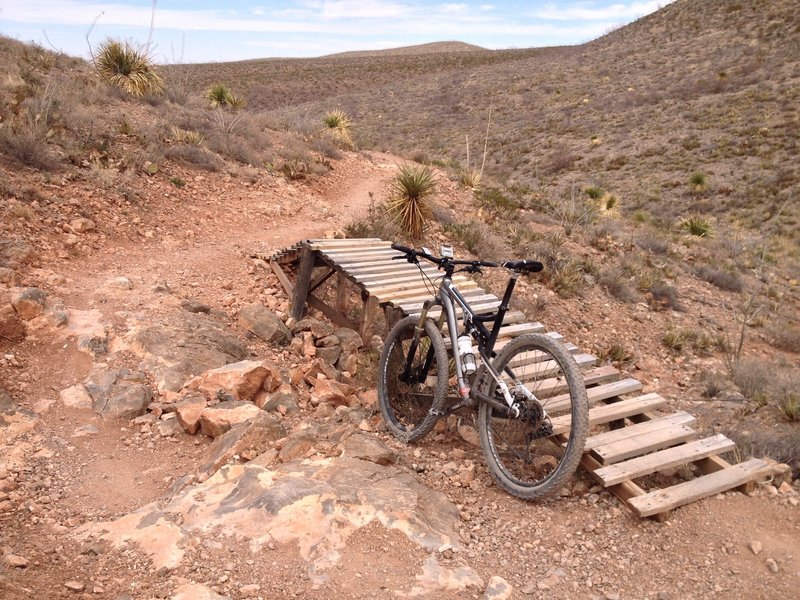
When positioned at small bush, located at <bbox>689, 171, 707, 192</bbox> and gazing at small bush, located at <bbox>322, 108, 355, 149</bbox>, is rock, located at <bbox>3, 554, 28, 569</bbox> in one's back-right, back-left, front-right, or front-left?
front-left

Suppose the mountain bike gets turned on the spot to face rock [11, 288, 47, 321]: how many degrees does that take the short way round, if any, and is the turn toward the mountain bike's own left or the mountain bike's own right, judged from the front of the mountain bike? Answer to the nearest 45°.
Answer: approximately 45° to the mountain bike's own left

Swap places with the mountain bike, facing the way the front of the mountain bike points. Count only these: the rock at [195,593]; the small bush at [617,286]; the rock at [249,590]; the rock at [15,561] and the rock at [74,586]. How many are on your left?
4

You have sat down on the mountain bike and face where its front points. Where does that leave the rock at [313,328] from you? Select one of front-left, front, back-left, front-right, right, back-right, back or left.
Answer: front

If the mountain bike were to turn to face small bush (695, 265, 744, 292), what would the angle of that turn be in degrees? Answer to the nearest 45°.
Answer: approximately 90° to its right

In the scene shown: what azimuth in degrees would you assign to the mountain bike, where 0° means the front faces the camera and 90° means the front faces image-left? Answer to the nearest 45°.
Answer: approximately 135°

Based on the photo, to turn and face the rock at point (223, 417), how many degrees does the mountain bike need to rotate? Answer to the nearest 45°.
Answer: approximately 45° to its left

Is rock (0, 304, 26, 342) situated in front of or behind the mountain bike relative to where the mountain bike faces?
in front

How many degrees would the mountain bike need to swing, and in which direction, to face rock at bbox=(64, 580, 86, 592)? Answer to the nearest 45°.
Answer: approximately 90° to its left

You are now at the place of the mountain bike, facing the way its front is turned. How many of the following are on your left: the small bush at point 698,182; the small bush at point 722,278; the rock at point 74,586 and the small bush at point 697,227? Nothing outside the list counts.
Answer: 1

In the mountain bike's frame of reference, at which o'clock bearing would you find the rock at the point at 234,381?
The rock is roughly at 11 o'clock from the mountain bike.

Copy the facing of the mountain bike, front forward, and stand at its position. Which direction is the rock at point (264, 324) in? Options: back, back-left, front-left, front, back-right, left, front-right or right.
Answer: front

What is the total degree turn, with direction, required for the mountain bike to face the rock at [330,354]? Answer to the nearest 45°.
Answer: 0° — it already faces it

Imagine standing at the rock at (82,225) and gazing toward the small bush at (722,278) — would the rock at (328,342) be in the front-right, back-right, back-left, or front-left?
front-right

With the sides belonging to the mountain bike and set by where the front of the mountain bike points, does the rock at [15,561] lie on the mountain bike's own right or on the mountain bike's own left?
on the mountain bike's own left

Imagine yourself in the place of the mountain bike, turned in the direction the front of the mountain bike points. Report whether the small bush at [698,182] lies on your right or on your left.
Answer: on your right

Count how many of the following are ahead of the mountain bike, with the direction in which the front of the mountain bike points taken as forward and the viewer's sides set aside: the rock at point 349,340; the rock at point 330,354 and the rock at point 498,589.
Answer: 2
